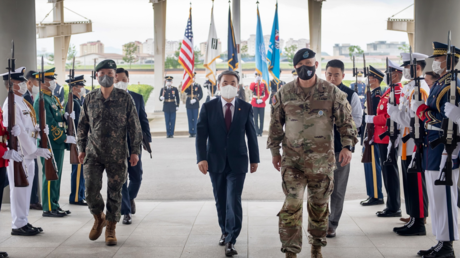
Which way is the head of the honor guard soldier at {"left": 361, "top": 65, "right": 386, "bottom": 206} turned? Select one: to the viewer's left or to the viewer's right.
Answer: to the viewer's left

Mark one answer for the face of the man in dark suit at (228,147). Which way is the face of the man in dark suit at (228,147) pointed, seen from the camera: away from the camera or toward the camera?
toward the camera

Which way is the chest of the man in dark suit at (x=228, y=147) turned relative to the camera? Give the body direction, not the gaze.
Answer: toward the camera

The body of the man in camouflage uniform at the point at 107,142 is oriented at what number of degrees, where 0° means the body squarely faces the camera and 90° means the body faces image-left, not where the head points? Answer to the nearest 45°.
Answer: approximately 0°

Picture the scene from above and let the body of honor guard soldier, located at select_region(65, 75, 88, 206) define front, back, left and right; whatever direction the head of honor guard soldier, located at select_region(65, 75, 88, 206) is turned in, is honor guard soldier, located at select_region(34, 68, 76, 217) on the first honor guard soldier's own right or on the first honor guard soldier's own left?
on the first honor guard soldier's own right

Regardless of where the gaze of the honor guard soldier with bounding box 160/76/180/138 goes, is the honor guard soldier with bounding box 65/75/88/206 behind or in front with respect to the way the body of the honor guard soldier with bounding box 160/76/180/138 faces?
in front

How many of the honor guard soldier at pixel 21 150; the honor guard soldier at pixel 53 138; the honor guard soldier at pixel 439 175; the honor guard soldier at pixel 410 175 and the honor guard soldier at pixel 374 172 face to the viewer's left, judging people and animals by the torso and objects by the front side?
3

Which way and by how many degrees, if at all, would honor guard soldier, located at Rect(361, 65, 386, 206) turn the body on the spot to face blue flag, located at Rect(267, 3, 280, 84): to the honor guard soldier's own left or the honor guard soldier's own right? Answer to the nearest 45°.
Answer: approximately 90° to the honor guard soldier's own right

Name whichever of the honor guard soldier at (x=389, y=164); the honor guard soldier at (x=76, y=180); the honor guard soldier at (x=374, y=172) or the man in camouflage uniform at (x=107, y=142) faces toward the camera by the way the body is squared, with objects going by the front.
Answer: the man in camouflage uniform

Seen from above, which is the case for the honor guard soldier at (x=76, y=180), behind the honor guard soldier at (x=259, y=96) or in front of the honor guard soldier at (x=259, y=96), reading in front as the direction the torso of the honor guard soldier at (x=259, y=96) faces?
in front

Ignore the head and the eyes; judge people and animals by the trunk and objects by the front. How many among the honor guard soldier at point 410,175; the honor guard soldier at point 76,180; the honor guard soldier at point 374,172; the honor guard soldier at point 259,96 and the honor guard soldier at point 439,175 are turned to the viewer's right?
1

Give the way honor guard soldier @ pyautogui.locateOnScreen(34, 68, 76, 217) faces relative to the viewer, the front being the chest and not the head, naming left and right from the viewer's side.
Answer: facing to the right of the viewer

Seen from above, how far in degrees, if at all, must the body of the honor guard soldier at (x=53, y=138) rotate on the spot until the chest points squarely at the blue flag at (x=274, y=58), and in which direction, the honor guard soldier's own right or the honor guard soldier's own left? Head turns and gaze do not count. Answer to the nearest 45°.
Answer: approximately 45° to the honor guard soldier's own left

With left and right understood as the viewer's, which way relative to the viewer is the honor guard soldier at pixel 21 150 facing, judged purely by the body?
facing to the right of the viewer

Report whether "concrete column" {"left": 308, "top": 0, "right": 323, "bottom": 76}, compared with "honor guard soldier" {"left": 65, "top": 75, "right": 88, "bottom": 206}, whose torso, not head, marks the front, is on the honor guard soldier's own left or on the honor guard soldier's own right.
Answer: on the honor guard soldier's own left
